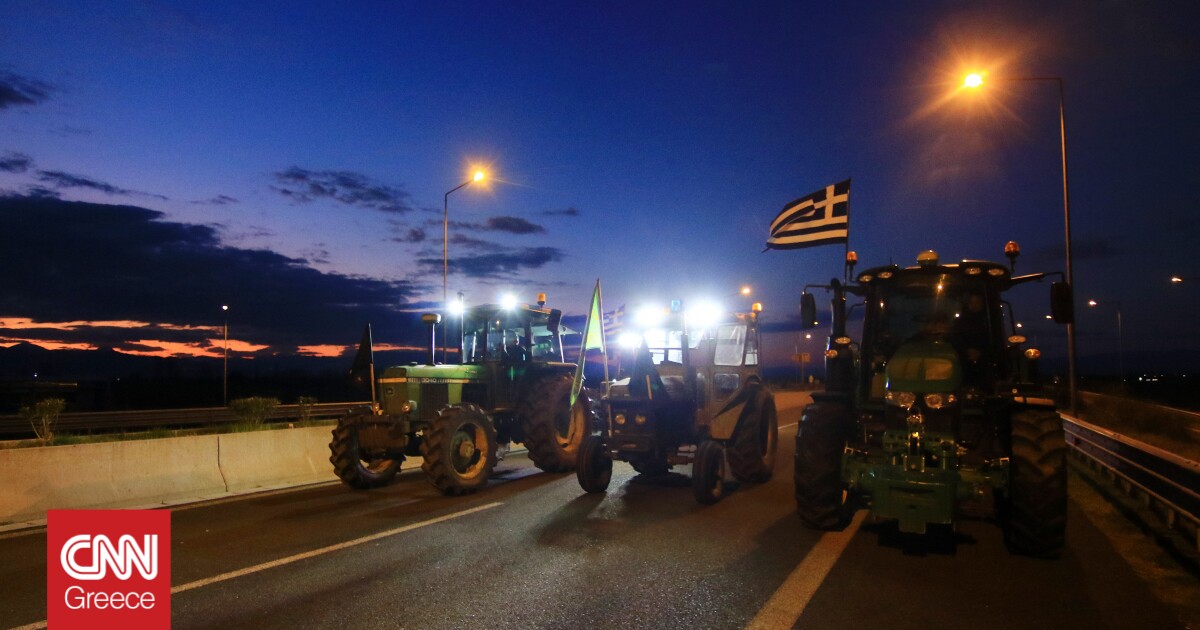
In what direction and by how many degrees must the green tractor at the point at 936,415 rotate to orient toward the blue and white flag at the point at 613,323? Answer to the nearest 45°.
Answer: approximately 135° to its right

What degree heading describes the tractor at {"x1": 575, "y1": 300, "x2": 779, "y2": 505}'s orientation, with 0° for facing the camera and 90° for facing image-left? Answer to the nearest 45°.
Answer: approximately 45°

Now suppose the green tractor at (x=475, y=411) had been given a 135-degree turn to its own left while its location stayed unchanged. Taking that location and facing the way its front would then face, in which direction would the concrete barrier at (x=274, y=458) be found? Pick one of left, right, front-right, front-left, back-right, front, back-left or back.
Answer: back

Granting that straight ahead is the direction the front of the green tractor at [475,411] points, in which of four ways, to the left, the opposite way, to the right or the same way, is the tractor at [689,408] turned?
the same way

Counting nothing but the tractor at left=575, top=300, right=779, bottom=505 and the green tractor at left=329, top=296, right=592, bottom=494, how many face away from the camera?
0

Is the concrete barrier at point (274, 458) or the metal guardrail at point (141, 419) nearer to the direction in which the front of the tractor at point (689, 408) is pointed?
the concrete barrier

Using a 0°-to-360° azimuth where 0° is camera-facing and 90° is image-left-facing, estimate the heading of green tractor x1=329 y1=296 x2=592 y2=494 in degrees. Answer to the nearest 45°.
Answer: approximately 45°

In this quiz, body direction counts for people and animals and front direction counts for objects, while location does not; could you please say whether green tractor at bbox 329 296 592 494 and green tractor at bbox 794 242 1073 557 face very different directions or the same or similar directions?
same or similar directions

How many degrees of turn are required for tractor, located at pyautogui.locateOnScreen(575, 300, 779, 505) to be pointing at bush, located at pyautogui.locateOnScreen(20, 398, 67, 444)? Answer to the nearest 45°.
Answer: approximately 45° to its right

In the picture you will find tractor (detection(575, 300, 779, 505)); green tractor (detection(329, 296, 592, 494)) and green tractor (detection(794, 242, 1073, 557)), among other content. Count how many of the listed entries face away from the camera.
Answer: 0

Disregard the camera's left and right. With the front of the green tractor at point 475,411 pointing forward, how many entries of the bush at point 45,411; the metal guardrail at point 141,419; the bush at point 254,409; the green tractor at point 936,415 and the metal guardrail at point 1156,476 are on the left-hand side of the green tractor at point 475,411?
2

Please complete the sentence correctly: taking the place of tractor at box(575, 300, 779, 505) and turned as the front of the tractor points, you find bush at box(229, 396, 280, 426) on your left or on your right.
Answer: on your right

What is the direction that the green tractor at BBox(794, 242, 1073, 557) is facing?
toward the camera

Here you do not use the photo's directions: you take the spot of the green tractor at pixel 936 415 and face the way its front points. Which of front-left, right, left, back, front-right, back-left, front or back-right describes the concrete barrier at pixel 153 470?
right

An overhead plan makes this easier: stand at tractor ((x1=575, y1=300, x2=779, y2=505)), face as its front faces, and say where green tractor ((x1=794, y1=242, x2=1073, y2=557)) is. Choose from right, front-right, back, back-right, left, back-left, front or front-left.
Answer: left
